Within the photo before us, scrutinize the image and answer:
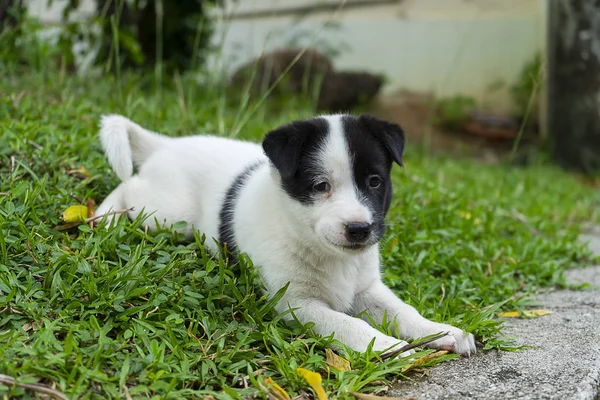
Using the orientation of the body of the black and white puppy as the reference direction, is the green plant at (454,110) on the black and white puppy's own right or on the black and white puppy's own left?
on the black and white puppy's own left

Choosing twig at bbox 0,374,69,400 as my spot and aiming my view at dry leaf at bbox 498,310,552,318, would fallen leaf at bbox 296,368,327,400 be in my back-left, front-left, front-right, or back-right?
front-right

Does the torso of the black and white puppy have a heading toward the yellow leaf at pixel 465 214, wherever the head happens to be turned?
no

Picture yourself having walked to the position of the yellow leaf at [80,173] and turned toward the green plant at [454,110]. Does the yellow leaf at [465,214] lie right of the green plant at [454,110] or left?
right

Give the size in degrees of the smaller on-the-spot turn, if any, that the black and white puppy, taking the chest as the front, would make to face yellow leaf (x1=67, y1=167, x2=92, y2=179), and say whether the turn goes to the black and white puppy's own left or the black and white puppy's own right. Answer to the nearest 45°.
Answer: approximately 180°

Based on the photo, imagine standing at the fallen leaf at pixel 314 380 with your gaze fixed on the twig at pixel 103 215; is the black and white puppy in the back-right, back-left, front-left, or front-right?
front-right

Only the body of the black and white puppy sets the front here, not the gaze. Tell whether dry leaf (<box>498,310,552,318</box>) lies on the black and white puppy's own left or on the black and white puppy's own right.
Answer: on the black and white puppy's own left

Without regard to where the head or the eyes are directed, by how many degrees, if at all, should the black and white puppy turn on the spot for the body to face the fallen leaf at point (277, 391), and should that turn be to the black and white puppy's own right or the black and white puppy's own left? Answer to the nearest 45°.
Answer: approximately 45° to the black and white puppy's own right

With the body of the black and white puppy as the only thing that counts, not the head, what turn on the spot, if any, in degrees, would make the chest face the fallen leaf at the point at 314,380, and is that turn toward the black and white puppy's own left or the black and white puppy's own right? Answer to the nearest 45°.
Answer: approximately 45° to the black and white puppy's own right

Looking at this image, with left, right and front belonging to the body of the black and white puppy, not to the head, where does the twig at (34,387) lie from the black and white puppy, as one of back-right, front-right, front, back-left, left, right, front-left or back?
right

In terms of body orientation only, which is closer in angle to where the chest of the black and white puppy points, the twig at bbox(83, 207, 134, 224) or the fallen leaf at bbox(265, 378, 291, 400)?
the fallen leaf

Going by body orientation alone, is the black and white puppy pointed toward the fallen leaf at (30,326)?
no

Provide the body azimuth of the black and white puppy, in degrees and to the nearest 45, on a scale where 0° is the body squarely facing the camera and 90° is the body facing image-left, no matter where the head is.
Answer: approximately 315°

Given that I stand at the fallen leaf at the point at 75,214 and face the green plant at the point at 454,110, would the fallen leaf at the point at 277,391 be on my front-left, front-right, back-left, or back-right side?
back-right

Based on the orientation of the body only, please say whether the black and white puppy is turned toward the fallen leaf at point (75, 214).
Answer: no

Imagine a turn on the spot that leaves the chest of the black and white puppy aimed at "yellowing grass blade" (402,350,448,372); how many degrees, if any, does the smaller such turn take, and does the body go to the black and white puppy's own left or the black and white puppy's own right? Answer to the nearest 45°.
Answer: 0° — it already faces it
